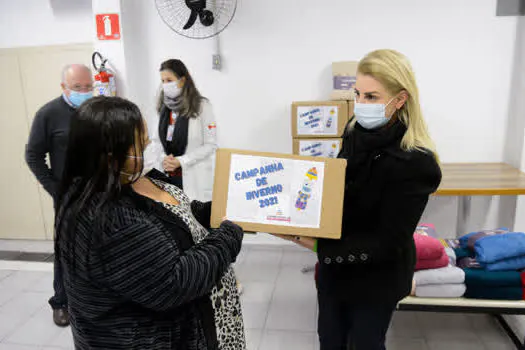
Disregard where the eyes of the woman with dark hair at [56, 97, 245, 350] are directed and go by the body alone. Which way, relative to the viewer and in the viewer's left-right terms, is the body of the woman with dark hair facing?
facing to the right of the viewer

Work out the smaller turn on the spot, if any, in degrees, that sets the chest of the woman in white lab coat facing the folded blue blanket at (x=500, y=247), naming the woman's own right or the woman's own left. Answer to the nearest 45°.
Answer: approximately 90° to the woman's own left

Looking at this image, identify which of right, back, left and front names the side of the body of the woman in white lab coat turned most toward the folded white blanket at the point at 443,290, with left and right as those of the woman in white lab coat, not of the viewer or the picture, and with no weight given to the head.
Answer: left

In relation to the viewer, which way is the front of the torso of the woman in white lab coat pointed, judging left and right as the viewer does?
facing the viewer and to the left of the viewer

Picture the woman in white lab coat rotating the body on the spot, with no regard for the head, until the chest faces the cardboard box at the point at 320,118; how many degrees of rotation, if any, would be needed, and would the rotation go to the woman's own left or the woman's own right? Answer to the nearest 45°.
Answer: approximately 135° to the woman's own left

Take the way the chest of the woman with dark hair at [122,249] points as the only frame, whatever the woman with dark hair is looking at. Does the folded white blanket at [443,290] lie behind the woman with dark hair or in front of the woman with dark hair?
in front

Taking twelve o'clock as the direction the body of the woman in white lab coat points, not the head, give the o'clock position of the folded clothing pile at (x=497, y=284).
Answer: The folded clothing pile is roughly at 9 o'clock from the woman in white lab coat.

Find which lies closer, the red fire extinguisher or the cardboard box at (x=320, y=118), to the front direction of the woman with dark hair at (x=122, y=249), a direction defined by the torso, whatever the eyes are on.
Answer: the cardboard box

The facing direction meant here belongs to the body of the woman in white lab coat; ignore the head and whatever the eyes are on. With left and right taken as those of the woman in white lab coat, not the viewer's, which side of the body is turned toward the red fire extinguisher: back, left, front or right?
right

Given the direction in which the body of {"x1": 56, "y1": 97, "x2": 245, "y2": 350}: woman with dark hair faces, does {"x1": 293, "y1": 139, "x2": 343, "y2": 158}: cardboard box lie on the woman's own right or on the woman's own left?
on the woman's own left

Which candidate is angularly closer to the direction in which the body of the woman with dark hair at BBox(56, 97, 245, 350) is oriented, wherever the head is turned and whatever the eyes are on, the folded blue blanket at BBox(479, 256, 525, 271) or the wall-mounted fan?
the folded blue blanket

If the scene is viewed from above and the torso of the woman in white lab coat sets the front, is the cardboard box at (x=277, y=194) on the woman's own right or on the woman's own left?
on the woman's own left

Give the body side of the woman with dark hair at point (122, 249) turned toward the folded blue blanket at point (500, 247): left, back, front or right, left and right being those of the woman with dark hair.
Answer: front

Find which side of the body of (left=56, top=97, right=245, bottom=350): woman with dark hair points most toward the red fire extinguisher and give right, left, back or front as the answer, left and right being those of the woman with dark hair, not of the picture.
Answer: left
